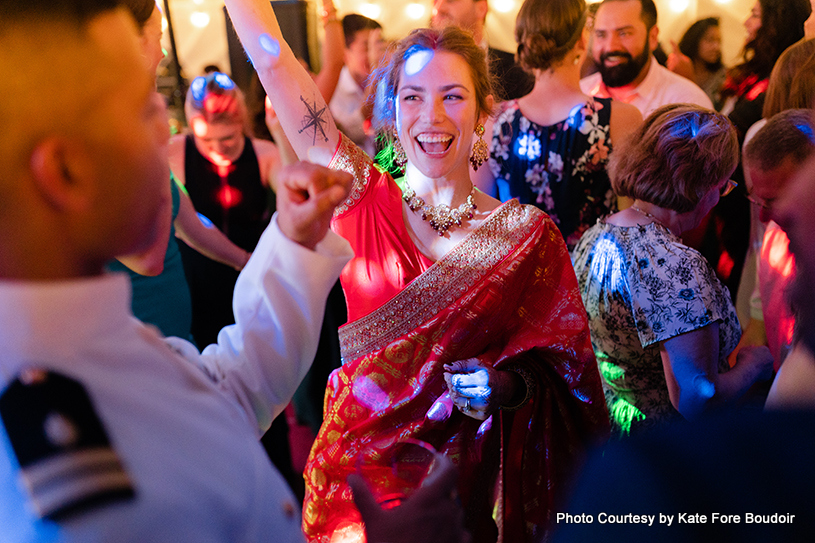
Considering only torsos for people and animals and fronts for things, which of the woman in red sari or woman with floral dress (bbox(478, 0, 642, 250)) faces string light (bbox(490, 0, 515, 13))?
the woman with floral dress

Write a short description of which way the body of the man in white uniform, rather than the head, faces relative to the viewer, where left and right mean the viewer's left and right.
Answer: facing away from the viewer and to the right of the viewer

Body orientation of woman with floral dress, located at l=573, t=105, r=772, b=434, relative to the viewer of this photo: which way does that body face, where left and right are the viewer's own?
facing away from the viewer and to the right of the viewer

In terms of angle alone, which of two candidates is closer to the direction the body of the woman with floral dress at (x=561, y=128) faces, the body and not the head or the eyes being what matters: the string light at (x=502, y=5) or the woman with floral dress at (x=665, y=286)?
the string light

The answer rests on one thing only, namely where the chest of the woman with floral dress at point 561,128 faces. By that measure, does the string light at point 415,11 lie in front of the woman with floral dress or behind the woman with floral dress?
in front

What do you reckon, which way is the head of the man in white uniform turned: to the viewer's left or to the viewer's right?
to the viewer's right

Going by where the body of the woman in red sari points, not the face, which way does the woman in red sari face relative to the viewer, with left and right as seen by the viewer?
facing the viewer

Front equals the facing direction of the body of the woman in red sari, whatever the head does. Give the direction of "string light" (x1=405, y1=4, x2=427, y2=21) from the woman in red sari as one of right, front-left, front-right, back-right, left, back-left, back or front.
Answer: back

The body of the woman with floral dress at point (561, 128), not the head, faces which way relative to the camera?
away from the camera

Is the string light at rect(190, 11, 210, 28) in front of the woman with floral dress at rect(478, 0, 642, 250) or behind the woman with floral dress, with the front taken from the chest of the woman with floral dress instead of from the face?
in front

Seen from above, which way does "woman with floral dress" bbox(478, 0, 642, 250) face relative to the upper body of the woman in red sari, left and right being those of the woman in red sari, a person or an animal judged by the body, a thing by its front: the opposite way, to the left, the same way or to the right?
the opposite way

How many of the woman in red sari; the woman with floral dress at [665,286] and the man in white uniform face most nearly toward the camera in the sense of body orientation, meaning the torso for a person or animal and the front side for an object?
1

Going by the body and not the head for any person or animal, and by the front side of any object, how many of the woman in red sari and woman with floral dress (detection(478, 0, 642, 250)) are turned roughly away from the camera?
1

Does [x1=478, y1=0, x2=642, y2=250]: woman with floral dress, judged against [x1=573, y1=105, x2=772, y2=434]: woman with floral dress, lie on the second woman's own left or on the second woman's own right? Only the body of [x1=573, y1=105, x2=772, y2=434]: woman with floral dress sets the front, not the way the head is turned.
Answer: on the second woman's own left

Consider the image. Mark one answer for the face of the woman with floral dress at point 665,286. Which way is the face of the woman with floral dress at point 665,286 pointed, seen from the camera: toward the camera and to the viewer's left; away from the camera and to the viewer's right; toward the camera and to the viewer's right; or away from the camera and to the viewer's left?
away from the camera and to the viewer's right
